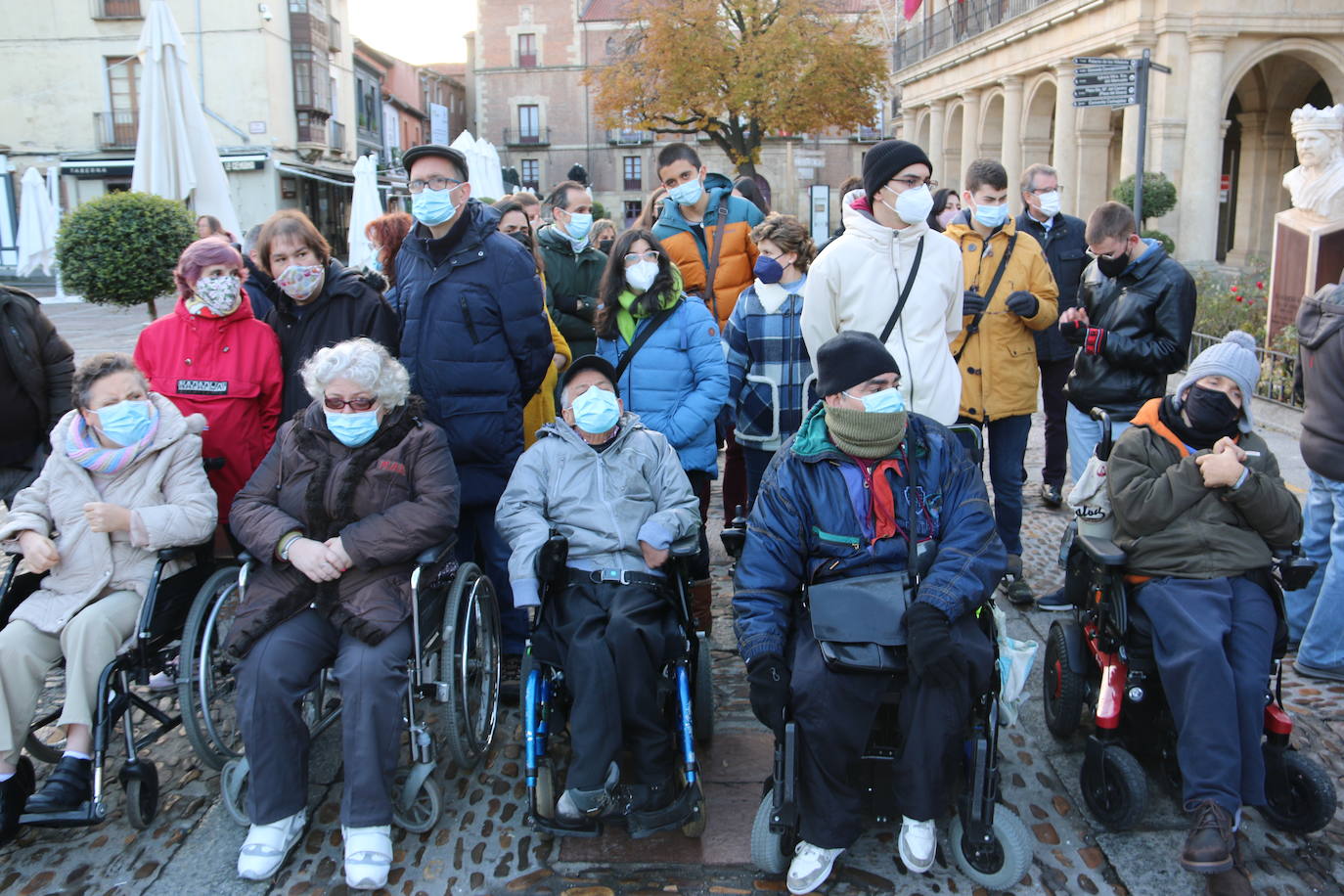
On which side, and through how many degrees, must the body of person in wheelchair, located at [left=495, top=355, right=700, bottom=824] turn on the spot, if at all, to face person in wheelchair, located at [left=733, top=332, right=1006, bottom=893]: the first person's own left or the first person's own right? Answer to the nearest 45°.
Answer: approximately 45° to the first person's own left

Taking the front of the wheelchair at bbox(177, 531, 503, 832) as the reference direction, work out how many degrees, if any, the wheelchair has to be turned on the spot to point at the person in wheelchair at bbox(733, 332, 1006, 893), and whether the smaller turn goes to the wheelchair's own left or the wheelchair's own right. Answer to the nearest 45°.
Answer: approximately 45° to the wheelchair's own left

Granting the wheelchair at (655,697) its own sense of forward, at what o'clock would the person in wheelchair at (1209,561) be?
The person in wheelchair is roughly at 9 o'clock from the wheelchair.

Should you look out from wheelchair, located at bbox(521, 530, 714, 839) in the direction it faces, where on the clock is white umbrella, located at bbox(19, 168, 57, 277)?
The white umbrella is roughly at 5 o'clock from the wheelchair.

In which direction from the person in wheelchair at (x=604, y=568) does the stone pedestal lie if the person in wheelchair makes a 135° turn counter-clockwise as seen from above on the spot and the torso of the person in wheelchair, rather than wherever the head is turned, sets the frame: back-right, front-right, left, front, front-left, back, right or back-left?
front

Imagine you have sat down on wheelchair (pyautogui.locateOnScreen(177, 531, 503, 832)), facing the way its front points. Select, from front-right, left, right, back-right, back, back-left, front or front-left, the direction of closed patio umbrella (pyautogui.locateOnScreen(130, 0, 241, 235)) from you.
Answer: back

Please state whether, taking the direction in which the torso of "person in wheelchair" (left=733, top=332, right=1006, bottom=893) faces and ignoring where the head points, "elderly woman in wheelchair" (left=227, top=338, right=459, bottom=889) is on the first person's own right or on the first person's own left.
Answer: on the first person's own right

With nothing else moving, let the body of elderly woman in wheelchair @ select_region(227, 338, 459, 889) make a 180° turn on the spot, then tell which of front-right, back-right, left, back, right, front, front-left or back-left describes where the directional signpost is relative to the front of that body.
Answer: front-right

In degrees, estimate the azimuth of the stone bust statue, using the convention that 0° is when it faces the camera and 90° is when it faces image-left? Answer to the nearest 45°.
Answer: approximately 45°

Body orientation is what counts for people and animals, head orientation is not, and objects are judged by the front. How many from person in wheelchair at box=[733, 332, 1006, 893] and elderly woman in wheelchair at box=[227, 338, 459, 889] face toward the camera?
2

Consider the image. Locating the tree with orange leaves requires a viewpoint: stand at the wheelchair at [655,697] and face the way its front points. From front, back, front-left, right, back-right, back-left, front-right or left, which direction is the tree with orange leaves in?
back

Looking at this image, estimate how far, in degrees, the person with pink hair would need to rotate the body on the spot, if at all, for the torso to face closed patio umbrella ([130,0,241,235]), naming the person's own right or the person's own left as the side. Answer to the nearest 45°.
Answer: approximately 180°

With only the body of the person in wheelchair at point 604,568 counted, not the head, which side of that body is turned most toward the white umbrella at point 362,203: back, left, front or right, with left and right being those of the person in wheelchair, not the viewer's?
back
